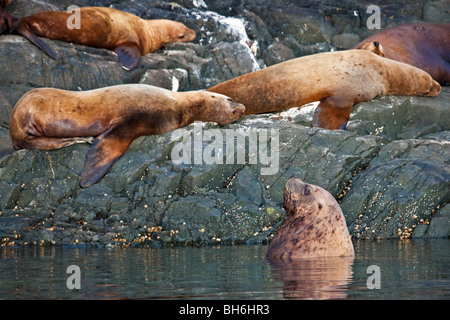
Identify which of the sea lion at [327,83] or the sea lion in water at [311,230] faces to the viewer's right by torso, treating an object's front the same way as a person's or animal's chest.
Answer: the sea lion

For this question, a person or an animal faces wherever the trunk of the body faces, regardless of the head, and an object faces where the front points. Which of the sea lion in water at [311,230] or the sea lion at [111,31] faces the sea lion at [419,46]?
the sea lion at [111,31]

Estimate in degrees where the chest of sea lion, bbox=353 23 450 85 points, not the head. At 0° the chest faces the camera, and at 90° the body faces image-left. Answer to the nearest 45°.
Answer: approximately 90°

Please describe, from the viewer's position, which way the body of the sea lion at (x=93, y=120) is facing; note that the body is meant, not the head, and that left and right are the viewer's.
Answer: facing to the right of the viewer

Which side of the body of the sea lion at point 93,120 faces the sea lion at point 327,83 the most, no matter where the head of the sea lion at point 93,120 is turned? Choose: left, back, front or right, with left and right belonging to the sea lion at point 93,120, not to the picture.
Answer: front

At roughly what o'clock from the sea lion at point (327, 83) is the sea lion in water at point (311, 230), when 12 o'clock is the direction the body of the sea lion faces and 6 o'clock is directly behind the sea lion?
The sea lion in water is roughly at 3 o'clock from the sea lion.

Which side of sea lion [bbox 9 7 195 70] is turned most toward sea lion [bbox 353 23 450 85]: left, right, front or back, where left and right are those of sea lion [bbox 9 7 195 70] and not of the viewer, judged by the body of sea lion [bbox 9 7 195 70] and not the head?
front

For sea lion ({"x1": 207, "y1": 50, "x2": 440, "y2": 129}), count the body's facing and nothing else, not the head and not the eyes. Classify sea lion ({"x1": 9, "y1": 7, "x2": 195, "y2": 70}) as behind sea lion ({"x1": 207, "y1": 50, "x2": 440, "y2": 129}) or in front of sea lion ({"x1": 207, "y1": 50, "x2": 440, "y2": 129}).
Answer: behind

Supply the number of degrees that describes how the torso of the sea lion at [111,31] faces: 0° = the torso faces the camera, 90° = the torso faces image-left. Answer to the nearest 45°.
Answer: approximately 270°
